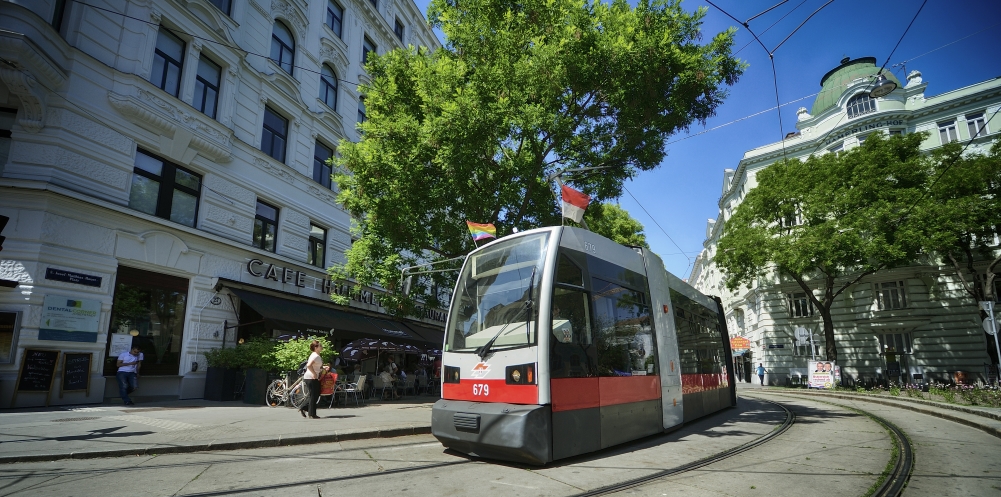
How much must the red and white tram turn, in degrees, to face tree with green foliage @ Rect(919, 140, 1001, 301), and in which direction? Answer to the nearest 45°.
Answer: approximately 180°

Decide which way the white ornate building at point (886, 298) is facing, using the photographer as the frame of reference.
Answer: facing the viewer

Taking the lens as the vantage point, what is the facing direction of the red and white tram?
facing the viewer and to the left of the viewer

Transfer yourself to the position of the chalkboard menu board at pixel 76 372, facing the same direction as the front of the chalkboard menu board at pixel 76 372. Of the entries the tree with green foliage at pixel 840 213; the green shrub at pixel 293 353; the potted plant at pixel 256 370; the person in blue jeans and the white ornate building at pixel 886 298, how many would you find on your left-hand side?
5

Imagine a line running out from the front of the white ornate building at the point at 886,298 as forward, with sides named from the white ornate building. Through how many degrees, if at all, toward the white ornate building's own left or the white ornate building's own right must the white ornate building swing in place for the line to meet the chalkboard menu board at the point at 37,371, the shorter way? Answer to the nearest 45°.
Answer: approximately 45° to the white ornate building's own right

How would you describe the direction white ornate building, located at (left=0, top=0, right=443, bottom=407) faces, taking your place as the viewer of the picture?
facing the viewer and to the right of the viewer

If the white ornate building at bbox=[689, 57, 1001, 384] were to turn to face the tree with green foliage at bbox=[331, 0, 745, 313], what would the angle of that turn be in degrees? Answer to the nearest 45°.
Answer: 0° — it already faces it

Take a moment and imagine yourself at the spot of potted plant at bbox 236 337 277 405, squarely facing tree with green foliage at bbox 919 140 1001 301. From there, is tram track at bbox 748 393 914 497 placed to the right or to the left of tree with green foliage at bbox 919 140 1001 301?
right

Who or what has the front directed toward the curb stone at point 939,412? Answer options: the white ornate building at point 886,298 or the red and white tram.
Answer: the white ornate building

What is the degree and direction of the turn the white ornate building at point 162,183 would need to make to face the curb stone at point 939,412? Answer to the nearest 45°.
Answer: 0° — it already faces it

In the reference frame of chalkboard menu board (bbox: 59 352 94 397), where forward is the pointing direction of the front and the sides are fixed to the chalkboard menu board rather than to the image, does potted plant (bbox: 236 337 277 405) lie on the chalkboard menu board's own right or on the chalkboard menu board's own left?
on the chalkboard menu board's own left
